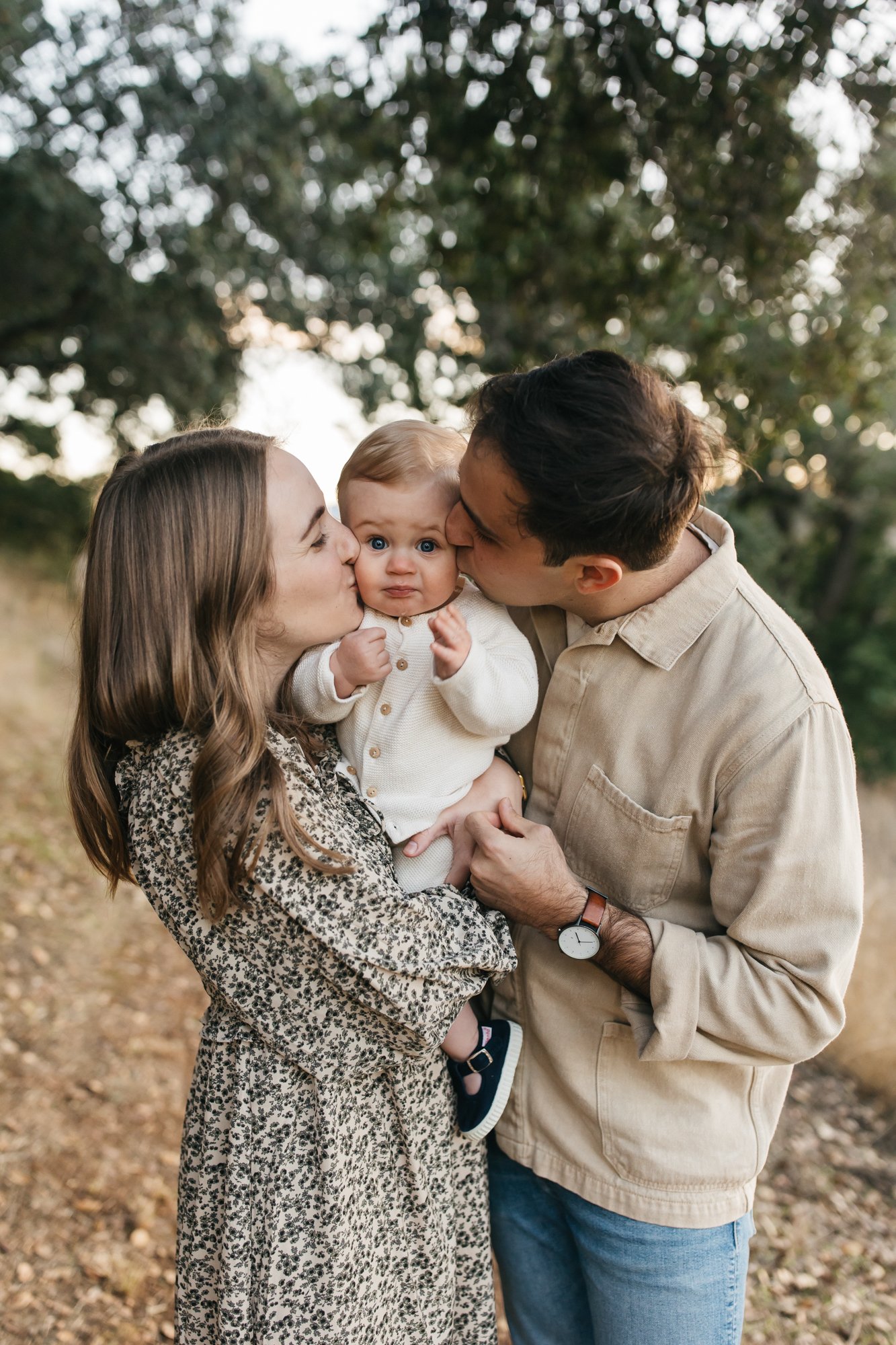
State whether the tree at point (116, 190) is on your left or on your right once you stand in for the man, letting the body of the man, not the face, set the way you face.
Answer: on your right

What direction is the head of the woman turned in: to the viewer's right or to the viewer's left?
to the viewer's right

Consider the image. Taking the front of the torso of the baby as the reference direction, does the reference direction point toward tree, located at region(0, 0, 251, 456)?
no

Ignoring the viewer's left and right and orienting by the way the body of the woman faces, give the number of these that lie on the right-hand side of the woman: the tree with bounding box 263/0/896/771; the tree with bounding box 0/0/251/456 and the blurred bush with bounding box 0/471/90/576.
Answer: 0

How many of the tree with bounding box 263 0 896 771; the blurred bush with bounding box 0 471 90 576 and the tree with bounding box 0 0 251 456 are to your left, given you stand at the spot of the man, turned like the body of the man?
0

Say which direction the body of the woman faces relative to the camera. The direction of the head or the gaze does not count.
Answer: to the viewer's right

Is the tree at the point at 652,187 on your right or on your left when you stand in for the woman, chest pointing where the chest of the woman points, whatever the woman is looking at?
on your left

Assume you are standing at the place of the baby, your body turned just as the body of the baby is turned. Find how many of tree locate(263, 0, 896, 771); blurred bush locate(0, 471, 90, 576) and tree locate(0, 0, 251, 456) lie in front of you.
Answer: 0

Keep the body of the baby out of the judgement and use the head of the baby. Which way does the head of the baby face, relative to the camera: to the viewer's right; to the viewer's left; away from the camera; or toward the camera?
toward the camera

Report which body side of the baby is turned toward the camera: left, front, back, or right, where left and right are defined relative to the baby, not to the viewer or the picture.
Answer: front

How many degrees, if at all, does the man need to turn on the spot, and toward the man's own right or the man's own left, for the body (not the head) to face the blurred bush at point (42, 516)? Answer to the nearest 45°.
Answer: approximately 90° to the man's own right

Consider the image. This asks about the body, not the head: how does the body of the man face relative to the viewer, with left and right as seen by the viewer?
facing the viewer and to the left of the viewer

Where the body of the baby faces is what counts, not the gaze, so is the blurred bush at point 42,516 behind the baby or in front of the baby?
behind

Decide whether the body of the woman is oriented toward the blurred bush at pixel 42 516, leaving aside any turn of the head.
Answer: no

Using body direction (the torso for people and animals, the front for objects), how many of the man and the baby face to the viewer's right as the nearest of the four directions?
0

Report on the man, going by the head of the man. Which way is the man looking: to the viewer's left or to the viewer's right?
to the viewer's left

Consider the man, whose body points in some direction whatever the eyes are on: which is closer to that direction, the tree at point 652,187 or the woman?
the woman
